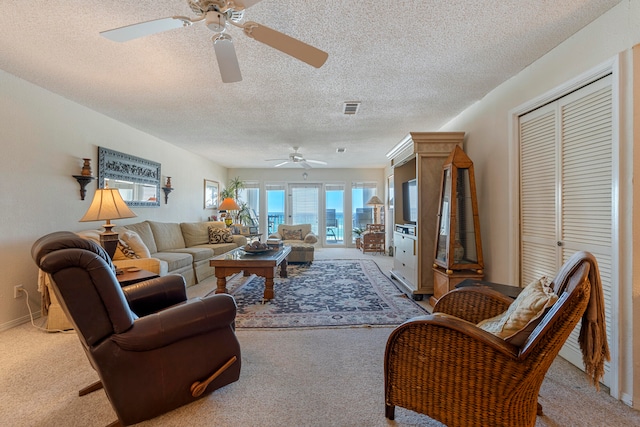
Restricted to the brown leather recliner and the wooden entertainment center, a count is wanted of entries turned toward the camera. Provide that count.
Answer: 0

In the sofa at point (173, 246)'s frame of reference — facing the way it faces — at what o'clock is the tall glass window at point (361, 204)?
The tall glass window is roughly at 10 o'clock from the sofa.

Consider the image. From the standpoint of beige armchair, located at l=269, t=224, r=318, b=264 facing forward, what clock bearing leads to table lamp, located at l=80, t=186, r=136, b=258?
The table lamp is roughly at 1 o'clock from the beige armchair.

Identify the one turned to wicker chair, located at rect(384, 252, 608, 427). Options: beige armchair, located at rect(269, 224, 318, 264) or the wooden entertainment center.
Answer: the beige armchair

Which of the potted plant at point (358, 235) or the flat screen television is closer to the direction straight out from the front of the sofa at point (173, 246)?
the flat screen television

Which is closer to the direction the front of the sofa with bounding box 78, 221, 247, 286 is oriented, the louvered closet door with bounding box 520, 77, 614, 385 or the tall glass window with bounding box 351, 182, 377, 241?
the louvered closet door

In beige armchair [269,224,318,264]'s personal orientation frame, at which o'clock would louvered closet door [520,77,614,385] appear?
The louvered closet door is roughly at 11 o'clock from the beige armchair.

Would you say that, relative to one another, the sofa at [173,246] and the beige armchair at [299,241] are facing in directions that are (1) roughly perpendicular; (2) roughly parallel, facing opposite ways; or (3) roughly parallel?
roughly perpendicular

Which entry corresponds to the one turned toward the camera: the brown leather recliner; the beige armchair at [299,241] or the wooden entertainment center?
the beige armchair

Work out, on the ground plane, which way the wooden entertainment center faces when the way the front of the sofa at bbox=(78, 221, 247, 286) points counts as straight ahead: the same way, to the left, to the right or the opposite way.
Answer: the opposite way

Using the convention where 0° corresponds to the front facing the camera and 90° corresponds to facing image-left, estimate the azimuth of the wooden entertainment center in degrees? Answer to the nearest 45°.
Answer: approximately 90°
